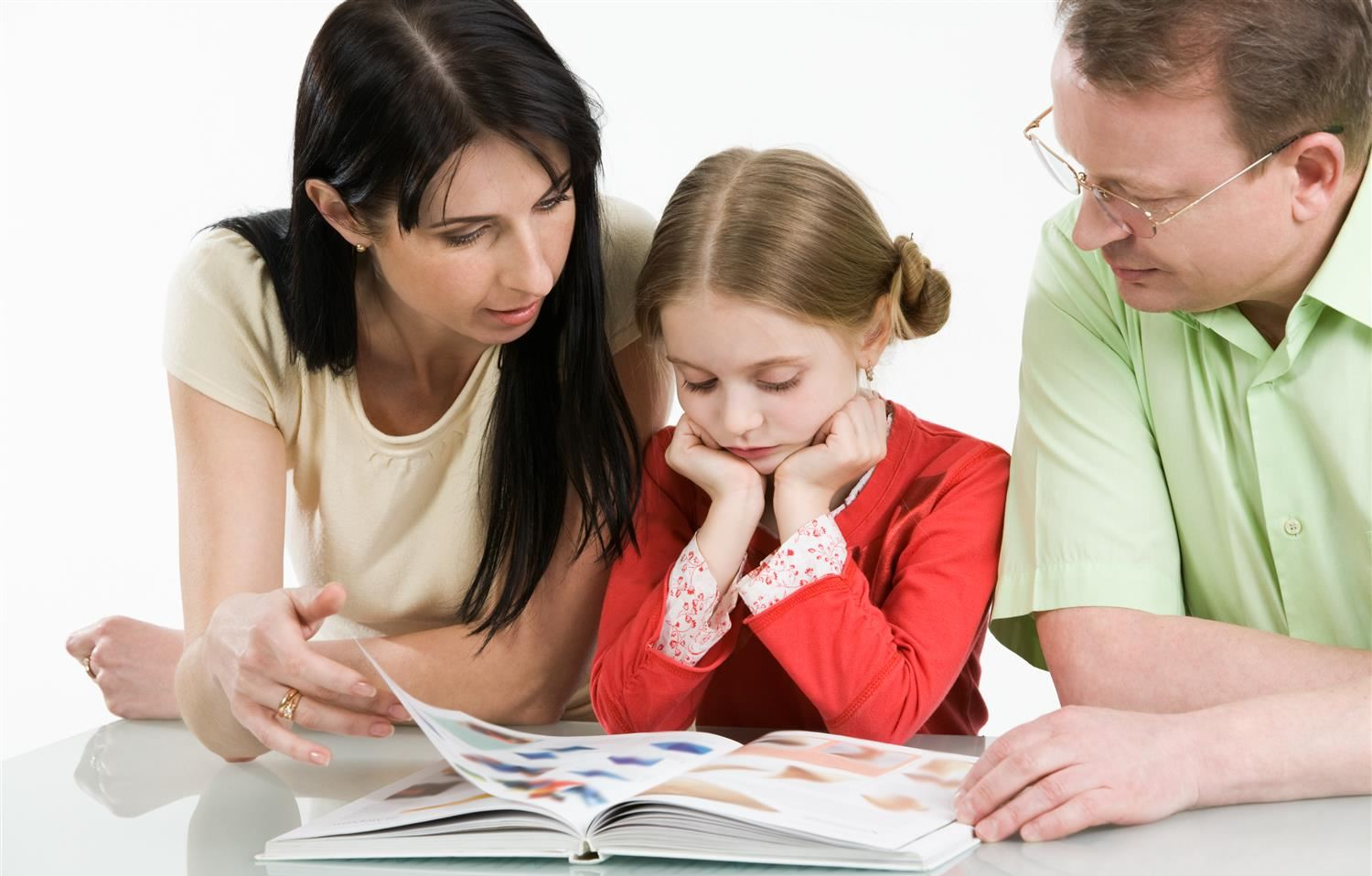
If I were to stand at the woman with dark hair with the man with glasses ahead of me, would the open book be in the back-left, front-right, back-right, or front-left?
front-right

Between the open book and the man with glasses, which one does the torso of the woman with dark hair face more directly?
the open book

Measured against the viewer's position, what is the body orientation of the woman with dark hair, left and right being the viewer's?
facing the viewer

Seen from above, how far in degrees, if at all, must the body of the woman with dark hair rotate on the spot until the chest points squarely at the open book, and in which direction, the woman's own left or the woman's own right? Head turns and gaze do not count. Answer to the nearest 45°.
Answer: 0° — they already face it

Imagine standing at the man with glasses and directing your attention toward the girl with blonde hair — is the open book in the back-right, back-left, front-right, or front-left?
front-left

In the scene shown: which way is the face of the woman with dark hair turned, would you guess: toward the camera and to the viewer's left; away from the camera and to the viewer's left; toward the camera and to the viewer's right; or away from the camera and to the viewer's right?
toward the camera and to the viewer's right

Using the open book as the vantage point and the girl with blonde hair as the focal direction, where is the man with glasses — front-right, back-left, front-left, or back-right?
front-right

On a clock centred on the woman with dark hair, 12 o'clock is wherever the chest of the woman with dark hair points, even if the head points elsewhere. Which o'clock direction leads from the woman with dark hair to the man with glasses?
The man with glasses is roughly at 10 o'clock from the woman with dark hair.
